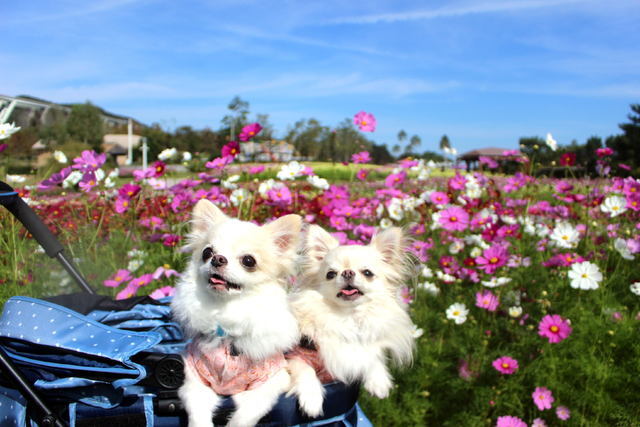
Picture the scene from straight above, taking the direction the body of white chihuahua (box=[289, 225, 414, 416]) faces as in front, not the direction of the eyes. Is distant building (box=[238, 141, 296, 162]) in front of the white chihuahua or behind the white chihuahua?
behind

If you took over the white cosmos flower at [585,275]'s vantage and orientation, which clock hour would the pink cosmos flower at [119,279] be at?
The pink cosmos flower is roughly at 2 o'clock from the white cosmos flower.

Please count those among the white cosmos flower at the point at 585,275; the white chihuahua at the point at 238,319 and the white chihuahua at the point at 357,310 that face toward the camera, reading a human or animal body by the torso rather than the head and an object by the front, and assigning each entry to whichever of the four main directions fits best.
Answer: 3

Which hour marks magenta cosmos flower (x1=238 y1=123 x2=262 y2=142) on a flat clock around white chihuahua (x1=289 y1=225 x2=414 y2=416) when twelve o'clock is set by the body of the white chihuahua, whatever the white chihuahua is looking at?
The magenta cosmos flower is roughly at 5 o'clock from the white chihuahua.

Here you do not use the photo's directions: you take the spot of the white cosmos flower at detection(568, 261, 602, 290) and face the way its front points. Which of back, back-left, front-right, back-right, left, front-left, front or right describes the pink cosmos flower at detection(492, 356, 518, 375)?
front-right

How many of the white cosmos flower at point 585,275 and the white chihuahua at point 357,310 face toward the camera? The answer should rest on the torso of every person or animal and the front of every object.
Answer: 2

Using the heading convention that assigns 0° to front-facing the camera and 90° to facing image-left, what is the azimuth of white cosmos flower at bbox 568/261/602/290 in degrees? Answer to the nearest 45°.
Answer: approximately 0°

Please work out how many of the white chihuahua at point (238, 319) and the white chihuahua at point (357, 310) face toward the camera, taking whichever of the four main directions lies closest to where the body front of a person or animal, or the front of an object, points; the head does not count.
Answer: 2
